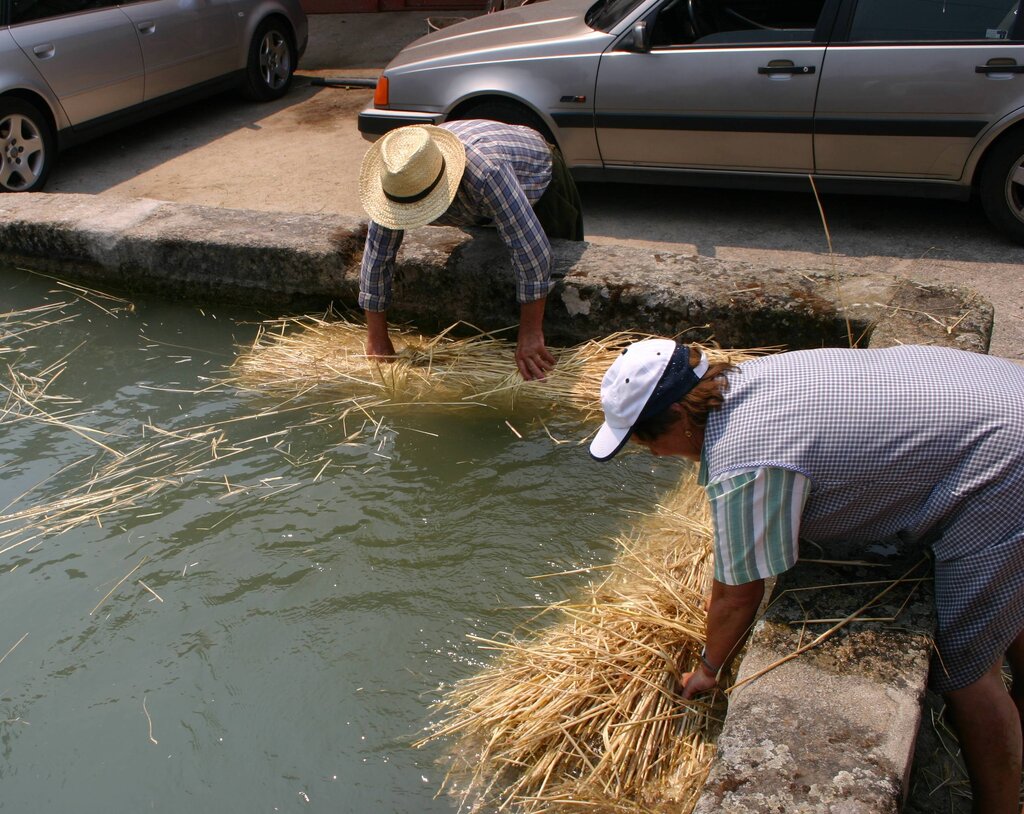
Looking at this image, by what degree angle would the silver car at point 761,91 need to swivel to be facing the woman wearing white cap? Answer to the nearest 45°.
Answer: approximately 90° to its left

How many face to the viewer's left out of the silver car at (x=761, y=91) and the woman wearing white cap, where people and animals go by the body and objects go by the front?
2

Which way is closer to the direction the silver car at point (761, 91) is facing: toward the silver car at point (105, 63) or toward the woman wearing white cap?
the silver car

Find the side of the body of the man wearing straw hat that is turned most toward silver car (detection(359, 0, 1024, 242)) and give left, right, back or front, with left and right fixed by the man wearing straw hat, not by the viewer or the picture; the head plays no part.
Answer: back

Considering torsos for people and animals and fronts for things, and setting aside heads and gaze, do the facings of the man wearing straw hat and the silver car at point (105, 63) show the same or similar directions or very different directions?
very different directions

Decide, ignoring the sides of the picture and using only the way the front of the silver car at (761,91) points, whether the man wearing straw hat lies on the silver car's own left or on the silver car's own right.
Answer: on the silver car's own left

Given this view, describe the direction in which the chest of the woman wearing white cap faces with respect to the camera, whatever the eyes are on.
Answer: to the viewer's left

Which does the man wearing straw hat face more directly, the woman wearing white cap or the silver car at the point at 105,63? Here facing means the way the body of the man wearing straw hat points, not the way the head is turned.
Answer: the woman wearing white cap

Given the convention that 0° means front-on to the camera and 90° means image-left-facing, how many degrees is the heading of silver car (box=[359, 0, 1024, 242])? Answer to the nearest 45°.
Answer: approximately 90°

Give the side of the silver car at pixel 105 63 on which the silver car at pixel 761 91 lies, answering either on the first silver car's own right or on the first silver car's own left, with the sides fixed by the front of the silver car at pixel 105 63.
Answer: on the first silver car's own right

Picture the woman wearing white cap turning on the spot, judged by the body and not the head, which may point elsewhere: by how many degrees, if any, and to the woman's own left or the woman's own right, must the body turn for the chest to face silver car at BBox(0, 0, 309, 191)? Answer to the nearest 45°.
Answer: approximately 45° to the woman's own right
